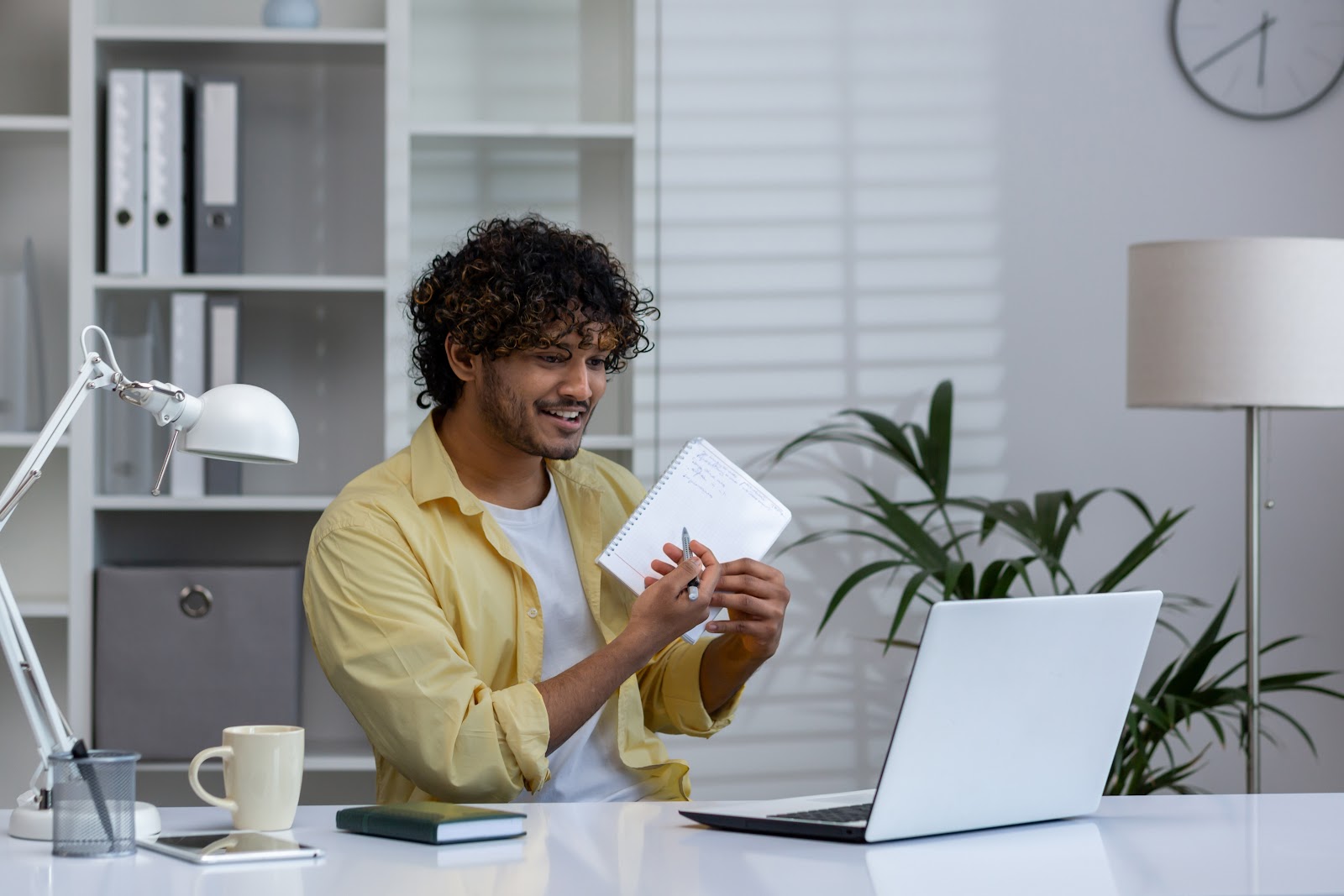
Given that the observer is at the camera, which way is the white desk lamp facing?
facing to the right of the viewer

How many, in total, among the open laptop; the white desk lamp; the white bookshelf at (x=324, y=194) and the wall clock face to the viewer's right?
1

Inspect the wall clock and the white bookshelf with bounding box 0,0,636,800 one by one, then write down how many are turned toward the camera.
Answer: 2

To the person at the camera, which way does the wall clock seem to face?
facing the viewer

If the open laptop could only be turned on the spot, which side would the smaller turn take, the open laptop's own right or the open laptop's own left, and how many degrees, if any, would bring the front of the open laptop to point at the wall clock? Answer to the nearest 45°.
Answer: approximately 45° to the open laptop's own right

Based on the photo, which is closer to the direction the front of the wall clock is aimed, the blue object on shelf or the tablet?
the tablet

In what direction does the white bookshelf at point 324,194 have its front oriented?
toward the camera

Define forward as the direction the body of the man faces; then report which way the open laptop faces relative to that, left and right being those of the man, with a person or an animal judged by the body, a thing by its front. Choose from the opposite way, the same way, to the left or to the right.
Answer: the opposite way

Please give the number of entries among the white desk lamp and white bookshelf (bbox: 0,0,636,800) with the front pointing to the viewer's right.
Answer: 1

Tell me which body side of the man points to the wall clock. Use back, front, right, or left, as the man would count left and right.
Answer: left

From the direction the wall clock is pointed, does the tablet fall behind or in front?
in front

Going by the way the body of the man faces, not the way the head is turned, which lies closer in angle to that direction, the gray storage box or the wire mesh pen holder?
the wire mesh pen holder

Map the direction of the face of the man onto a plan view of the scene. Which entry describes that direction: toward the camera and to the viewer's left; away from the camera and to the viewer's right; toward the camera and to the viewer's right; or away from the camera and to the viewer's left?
toward the camera and to the viewer's right

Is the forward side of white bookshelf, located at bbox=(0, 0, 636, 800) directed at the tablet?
yes
